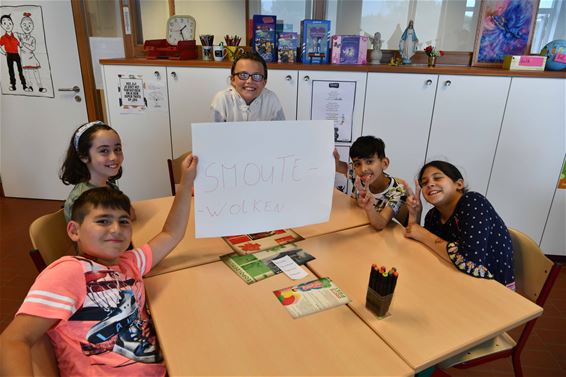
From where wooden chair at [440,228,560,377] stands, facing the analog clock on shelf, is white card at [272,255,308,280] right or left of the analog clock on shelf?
left

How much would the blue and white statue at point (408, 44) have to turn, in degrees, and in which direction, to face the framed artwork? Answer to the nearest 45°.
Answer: approximately 90° to its left

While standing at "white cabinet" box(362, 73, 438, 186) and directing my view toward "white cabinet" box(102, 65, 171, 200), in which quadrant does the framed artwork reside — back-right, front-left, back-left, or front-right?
back-right

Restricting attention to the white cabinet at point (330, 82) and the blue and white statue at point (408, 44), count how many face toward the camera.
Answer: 2

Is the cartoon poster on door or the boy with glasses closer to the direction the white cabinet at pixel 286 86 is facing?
the boy with glasses

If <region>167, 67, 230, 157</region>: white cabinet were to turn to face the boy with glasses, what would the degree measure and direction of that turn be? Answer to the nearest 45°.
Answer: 0° — it already faces them

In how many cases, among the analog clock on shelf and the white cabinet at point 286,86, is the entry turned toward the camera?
2

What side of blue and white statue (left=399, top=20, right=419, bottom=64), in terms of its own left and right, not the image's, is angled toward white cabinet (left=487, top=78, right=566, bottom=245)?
left

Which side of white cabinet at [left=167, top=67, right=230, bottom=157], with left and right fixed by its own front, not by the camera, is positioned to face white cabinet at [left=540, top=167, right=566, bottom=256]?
left

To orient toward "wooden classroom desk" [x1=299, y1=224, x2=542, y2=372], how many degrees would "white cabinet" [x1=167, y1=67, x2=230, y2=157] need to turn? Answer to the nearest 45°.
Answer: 0° — it already faces it
